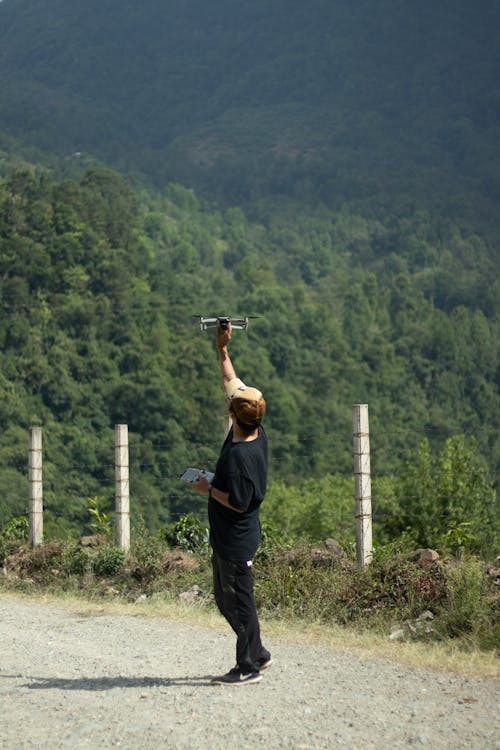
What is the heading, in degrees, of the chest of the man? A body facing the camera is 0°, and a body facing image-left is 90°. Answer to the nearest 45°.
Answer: approximately 90°

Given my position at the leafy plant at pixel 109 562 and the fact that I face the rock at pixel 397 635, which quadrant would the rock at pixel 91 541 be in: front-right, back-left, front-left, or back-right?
back-left

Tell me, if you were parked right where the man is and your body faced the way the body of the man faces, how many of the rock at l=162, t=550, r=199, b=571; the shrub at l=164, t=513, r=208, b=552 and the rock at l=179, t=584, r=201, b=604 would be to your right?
3

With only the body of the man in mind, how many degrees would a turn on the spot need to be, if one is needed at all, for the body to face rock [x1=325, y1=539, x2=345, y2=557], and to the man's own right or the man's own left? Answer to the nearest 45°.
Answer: approximately 90° to the man's own right

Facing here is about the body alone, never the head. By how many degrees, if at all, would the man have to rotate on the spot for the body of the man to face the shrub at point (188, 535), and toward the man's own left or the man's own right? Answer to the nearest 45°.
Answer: approximately 90° to the man's own right

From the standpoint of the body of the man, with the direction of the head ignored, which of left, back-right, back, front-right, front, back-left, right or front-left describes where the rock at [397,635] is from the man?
back-right

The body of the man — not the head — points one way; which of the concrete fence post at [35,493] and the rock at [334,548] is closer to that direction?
the concrete fence post

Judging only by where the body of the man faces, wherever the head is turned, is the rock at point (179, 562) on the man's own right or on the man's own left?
on the man's own right
